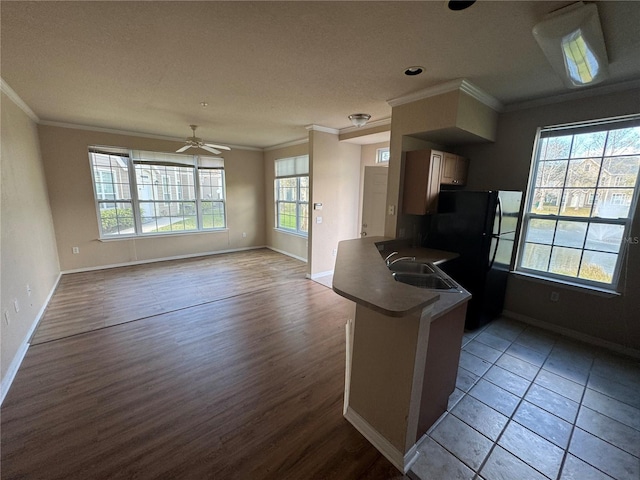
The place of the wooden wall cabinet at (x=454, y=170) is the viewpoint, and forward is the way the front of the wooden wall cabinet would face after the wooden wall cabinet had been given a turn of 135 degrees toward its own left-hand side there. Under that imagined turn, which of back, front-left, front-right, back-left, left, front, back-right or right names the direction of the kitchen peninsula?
back

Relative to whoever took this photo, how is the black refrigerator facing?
facing the viewer and to the right of the viewer

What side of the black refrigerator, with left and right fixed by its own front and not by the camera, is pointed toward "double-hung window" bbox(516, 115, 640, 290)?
left

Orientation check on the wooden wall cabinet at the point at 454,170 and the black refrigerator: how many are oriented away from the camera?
0

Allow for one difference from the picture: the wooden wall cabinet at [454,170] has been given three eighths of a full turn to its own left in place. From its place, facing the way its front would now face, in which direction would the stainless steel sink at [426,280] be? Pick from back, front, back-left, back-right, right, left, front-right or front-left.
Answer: back

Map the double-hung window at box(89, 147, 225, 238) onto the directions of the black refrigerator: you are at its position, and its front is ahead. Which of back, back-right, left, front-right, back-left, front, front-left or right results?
back-right
